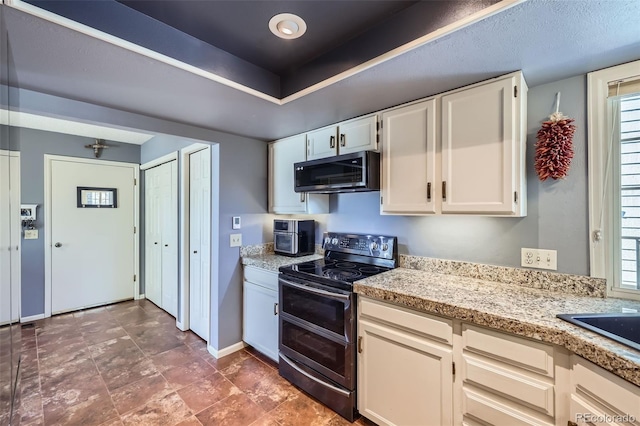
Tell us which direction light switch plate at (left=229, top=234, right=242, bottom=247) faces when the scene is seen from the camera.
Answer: facing the viewer

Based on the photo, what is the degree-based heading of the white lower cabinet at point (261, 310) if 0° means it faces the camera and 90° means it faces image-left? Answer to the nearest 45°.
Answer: approximately 45°

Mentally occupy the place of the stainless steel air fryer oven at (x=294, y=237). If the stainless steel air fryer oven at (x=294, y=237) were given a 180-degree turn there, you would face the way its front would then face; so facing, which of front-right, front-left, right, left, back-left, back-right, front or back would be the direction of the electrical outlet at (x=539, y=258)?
right

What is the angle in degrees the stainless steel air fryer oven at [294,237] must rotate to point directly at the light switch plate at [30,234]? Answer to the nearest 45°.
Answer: approximately 45° to its right

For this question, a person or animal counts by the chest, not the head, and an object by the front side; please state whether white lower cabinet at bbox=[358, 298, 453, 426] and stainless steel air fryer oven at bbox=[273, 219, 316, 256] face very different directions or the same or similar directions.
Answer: same or similar directions

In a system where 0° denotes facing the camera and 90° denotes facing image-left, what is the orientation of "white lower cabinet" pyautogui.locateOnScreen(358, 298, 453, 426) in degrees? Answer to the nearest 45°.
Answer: approximately 45°

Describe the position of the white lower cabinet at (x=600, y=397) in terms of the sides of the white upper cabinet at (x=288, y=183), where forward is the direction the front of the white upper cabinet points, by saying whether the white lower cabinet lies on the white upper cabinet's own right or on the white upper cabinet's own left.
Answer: on the white upper cabinet's own left

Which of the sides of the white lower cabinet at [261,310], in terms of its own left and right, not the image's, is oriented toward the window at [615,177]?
left

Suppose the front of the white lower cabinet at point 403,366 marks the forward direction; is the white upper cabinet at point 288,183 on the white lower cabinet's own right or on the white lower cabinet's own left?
on the white lower cabinet's own right

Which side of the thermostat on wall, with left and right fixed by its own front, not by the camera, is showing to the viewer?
front

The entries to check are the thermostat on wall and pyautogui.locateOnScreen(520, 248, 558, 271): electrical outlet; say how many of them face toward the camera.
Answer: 2

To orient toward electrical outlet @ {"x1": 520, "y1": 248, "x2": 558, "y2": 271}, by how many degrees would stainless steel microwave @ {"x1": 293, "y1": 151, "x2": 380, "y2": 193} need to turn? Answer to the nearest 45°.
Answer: approximately 135° to its left

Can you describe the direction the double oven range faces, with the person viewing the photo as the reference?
facing the viewer and to the left of the viewer

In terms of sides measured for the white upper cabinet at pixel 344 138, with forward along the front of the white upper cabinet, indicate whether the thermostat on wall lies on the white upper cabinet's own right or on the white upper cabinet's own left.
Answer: on the white upper cabinet's own right

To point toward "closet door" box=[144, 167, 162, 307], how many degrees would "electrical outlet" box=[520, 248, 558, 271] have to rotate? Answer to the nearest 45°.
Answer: approximately 90° to its right
